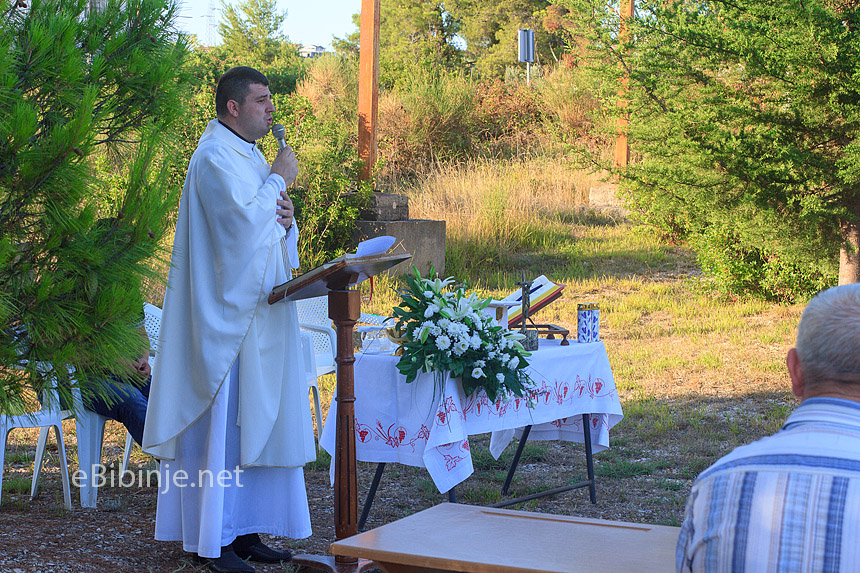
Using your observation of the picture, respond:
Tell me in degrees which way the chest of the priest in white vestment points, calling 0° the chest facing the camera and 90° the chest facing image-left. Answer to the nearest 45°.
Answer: approximately 270°

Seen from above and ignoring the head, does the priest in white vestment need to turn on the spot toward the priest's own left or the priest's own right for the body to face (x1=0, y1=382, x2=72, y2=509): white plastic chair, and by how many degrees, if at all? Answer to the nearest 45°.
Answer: approximately 135° to the priest's own left

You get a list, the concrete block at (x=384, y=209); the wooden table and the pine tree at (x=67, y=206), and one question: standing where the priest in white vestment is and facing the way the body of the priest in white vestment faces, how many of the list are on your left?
1

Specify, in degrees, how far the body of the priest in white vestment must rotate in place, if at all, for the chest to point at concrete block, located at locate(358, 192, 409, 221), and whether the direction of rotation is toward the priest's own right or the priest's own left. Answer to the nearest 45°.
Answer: approximately 90° to the priest's own left

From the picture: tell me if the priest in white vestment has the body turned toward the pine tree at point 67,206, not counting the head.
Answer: no

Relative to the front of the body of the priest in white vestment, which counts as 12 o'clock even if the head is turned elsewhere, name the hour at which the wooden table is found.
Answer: The wooden table is roughly at 2 o'clock from the priest in white vestment.

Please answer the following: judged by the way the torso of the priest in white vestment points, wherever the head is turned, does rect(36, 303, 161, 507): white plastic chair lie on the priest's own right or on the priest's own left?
on the priest's own left

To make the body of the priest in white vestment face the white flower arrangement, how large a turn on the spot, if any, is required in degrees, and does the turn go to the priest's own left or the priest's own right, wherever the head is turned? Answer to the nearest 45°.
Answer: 0° — they already face it

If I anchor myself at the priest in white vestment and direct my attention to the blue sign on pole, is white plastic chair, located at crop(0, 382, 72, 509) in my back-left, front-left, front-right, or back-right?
front-left

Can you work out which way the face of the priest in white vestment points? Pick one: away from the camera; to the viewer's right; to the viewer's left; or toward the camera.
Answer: to the viewer's right

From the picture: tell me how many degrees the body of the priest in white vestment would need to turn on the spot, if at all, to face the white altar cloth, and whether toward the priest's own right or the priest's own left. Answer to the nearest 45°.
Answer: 0° — they already face it

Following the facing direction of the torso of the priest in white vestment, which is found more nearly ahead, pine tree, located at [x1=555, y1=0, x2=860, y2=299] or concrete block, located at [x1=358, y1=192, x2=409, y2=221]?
the pine tree
